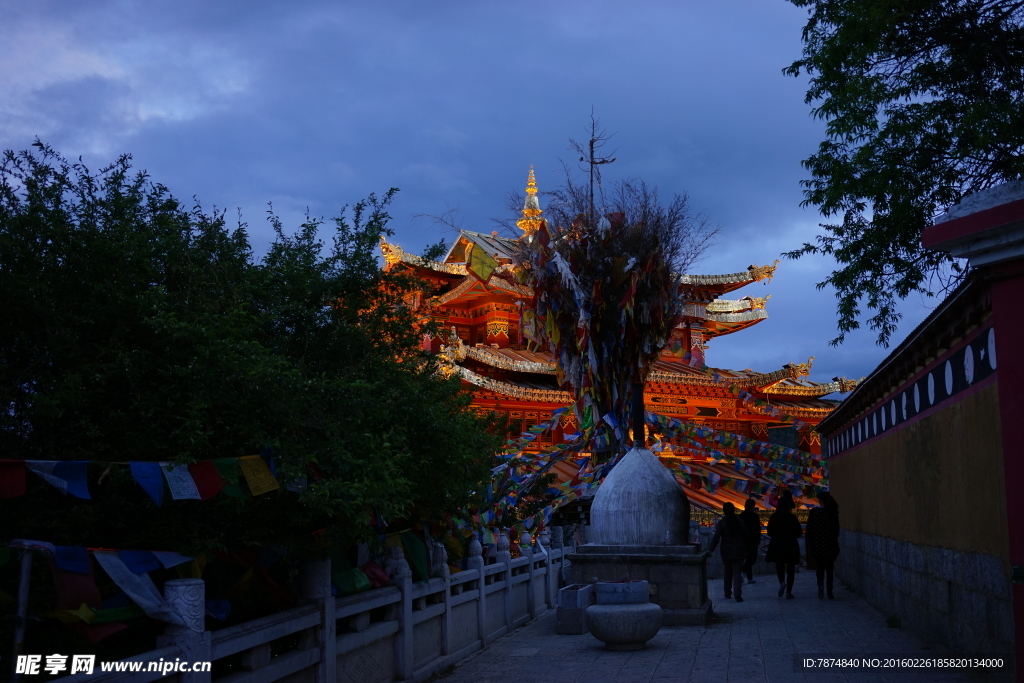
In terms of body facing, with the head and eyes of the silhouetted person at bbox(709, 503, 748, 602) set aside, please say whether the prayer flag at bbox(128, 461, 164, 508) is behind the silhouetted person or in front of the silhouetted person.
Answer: behind

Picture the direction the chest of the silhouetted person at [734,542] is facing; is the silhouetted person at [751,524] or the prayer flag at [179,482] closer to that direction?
the silhouetted person

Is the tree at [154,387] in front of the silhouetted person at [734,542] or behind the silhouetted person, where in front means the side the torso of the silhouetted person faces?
behind

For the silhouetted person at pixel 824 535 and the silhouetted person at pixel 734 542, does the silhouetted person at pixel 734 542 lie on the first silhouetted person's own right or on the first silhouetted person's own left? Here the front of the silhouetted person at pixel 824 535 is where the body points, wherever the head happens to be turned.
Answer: on the first silhouetted person's own left

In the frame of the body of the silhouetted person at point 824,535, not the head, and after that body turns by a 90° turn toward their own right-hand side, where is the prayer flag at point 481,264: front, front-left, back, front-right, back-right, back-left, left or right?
back-left

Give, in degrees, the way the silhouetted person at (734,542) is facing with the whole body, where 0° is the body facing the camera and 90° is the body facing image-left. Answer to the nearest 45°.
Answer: approximately 180°

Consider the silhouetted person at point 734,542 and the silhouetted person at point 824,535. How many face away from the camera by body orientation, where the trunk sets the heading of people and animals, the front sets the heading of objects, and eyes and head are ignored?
2

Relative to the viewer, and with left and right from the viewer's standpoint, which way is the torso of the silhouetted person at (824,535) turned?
facing away from the viewer

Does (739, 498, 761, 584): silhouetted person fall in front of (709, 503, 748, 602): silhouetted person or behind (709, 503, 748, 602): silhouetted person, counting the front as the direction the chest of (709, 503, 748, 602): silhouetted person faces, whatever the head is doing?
in front
